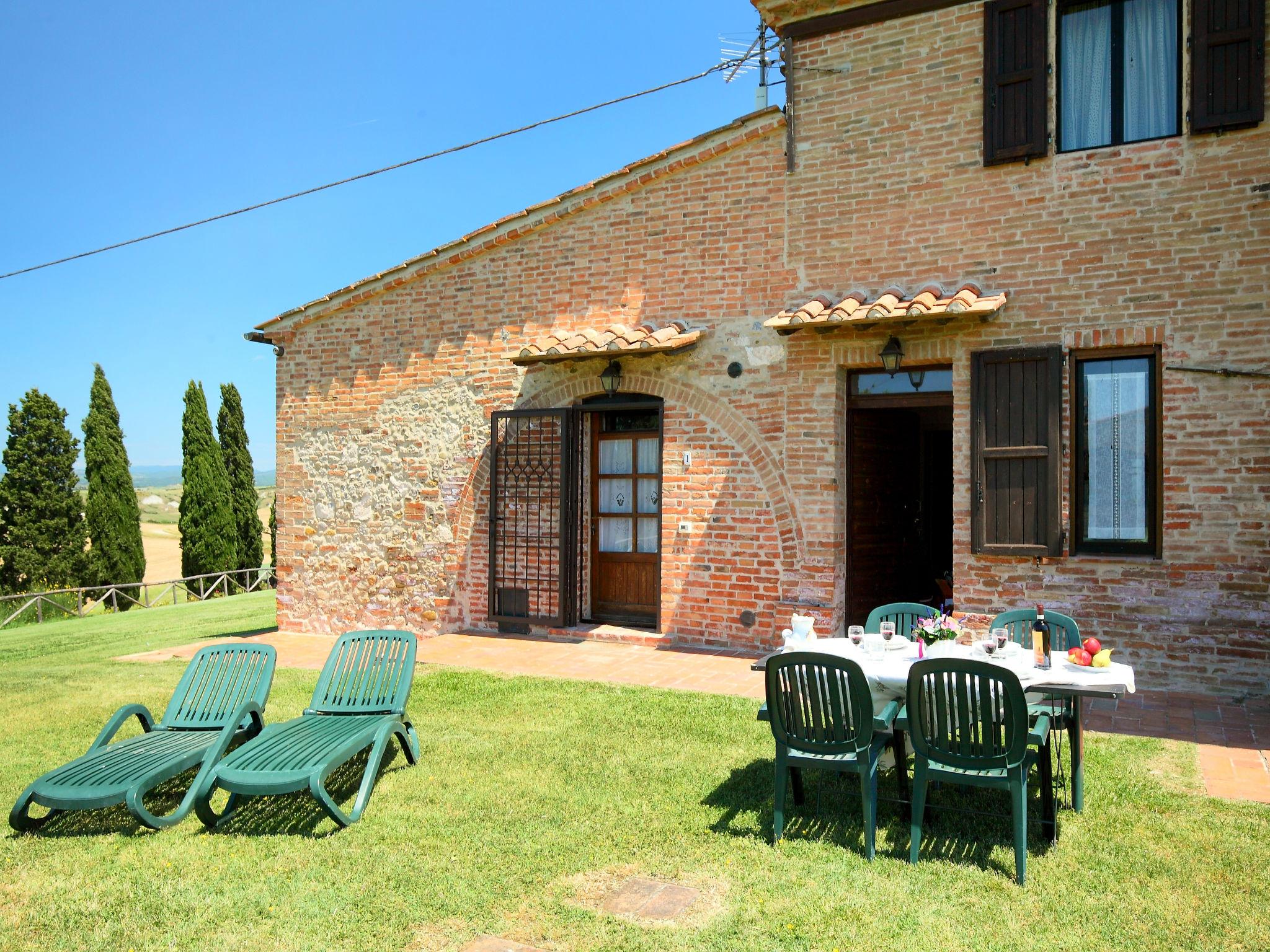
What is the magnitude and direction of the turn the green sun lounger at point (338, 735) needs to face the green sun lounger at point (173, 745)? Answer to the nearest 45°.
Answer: approximately 45° to its right

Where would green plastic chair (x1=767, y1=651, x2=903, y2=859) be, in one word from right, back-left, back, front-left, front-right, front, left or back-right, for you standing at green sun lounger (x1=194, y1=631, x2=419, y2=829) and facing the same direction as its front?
left

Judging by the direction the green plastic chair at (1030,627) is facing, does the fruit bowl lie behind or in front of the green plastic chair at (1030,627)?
in front

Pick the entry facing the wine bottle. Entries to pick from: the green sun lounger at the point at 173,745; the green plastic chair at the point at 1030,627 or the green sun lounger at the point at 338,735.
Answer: the green plastic chair

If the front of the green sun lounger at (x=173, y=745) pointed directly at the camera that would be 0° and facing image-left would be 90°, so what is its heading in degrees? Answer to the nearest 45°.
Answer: approximately 45°

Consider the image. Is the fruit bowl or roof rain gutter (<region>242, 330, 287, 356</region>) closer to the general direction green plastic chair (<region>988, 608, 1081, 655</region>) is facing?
the fruit bowl

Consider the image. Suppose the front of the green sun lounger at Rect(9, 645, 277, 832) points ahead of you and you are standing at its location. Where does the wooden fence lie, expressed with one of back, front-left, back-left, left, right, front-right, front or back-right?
back-right

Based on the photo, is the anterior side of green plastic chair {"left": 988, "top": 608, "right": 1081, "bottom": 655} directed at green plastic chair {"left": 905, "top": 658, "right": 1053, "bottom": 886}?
yes

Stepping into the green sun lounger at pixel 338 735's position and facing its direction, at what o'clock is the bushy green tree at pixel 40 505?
The bushy green tree is roughly at 4 o'clock from the green sun lounger.

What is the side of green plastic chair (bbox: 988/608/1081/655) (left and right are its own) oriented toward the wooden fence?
right
